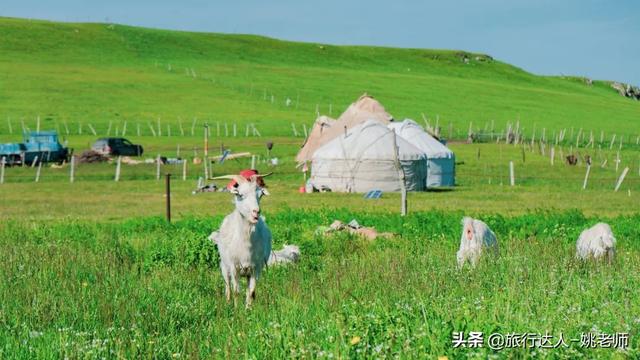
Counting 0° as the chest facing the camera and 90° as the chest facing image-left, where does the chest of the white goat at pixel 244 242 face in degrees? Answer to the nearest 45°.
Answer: approximately 0°

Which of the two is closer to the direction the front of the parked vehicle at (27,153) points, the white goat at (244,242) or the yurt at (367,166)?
the yurt

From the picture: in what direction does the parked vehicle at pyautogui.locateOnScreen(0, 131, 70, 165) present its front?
to the viewer's right

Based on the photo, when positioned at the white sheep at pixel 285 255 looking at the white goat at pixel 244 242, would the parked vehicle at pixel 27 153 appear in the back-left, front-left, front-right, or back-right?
back-right

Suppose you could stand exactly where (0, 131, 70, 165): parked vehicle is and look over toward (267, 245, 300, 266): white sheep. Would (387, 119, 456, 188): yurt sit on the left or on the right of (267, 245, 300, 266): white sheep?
left

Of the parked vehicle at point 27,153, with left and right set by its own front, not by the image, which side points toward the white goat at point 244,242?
right

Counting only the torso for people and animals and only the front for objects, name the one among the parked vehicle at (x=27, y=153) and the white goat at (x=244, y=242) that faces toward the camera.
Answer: the white goat

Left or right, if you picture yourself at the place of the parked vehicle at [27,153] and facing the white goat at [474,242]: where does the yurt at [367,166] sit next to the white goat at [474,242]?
left

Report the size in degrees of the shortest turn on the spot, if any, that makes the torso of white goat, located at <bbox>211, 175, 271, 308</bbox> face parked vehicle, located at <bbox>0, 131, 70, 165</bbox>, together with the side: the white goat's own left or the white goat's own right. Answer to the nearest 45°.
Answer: approximately 180°

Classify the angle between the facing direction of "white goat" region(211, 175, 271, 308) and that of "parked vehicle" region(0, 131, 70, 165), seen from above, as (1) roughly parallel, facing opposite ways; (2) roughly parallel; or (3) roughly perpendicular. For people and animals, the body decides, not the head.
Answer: roughly perpendicular

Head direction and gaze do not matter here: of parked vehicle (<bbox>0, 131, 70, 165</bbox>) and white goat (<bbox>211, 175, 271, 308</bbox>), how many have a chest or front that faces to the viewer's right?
1

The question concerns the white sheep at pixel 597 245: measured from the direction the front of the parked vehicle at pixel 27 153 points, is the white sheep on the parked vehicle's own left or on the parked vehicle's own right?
on the parked vehicle's own right

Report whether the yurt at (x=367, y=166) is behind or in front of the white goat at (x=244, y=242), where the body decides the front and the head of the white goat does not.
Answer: behind

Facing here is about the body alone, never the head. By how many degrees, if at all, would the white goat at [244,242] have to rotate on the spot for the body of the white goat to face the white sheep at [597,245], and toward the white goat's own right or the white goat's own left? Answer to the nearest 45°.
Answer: approximately 90° to the white goat's own left
